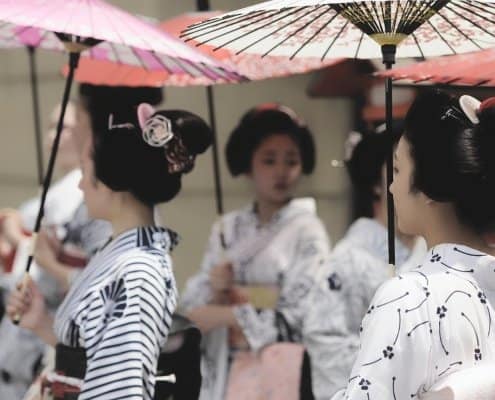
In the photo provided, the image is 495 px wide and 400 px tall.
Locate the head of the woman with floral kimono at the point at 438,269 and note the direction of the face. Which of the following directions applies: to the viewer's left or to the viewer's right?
to the viewer's left

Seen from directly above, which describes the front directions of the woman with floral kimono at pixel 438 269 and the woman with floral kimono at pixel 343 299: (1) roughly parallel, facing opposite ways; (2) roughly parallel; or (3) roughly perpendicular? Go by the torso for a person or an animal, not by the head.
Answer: roughly perpendicular

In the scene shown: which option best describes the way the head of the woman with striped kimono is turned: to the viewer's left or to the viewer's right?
to the viewer's left

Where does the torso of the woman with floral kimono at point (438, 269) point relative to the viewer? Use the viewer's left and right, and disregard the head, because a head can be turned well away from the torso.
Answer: facing away from the viewer and to the left of the viewer

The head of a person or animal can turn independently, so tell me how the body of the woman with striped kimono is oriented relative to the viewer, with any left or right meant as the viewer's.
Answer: facing to the left of the viewer

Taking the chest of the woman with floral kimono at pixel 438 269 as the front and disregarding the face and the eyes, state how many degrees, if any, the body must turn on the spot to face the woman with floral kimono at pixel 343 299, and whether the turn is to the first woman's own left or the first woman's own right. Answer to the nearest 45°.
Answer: approximately 45° to the first woman's own right

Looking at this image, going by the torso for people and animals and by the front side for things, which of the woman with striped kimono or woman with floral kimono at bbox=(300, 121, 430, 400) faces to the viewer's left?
the woman with striped kimono
